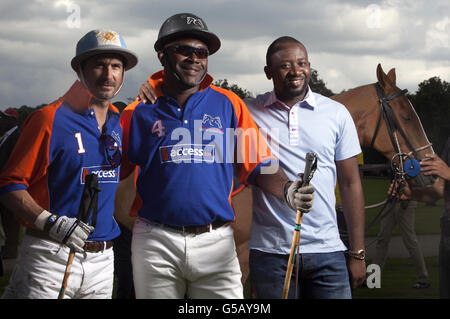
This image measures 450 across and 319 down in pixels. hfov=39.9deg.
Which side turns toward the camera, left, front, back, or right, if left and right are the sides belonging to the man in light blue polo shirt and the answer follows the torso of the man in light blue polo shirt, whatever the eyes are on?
front

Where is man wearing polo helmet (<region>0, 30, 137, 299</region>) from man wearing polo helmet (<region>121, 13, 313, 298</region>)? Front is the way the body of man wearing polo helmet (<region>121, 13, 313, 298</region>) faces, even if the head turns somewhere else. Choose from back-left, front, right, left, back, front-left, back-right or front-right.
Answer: right

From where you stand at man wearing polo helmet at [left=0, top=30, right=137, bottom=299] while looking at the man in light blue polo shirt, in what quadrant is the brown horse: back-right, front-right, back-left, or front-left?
front-left

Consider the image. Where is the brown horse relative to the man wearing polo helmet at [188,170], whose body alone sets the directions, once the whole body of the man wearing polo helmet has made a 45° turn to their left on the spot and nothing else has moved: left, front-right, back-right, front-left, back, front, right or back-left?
left

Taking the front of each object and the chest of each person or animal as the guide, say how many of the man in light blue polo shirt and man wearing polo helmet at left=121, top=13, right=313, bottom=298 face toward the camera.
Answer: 2

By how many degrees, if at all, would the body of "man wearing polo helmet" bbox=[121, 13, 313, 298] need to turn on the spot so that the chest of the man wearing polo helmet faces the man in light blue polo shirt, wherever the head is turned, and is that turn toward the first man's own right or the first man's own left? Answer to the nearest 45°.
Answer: approximately 90° to the first man's own left

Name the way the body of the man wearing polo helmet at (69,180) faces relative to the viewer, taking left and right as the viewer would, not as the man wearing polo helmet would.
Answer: facing the viewer and to the right of the viewer

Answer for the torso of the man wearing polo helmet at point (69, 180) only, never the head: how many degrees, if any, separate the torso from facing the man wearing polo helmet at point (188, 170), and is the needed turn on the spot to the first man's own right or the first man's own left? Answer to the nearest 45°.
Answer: approximately 45° to the first man's own left

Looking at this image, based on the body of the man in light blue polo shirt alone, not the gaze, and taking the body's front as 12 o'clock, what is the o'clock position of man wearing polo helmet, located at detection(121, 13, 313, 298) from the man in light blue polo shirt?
The man wearing polo helmet is roughly at 2 o'clock from the man in light blue polo shirt.

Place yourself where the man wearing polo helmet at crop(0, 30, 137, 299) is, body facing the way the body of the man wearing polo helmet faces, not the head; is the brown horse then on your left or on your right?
on your left

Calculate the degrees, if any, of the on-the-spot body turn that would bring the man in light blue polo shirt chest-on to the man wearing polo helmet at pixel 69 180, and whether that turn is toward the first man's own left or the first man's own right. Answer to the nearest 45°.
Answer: approximately 90° to the first man's own right

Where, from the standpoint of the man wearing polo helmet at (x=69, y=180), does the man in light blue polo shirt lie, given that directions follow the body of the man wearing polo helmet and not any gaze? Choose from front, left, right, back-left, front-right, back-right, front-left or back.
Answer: front-left

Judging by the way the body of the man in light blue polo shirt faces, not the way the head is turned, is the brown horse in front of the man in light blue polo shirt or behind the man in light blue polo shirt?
behind

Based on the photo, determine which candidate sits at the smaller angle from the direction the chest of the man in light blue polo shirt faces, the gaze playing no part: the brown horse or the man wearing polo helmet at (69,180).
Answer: the man wearing polo helmet
